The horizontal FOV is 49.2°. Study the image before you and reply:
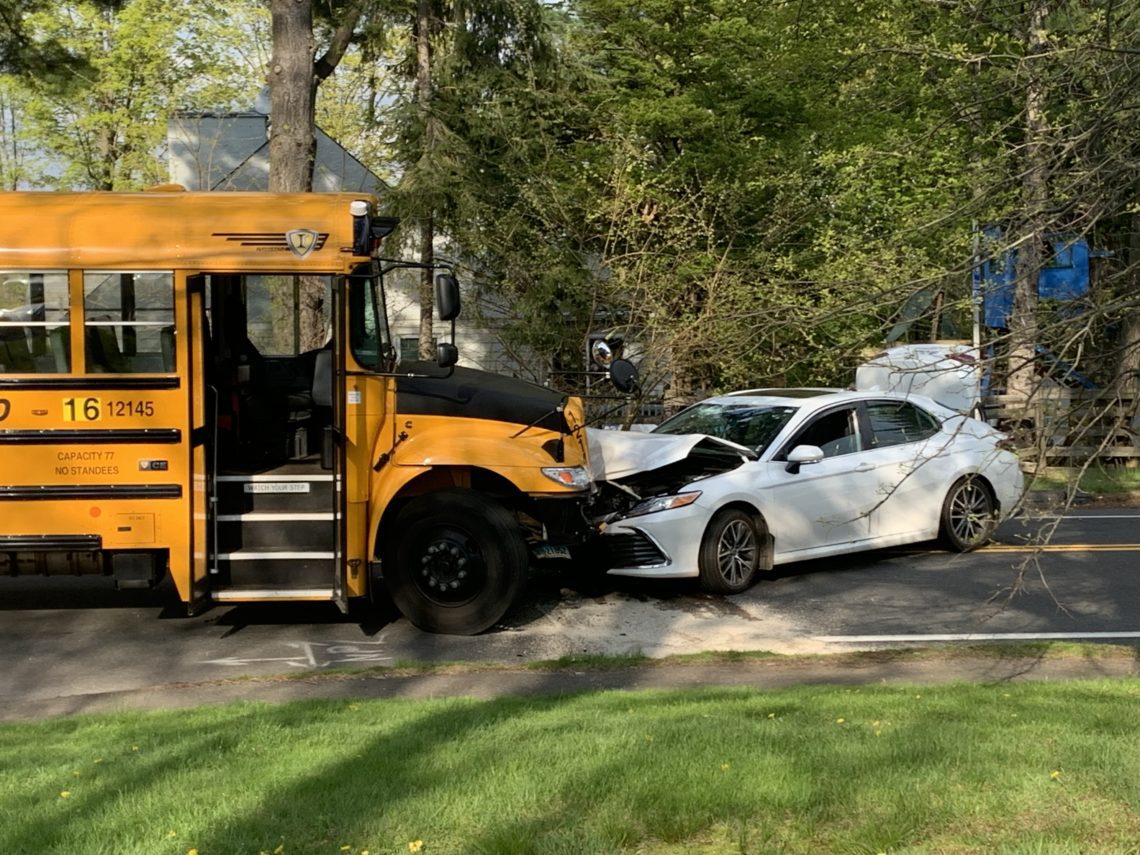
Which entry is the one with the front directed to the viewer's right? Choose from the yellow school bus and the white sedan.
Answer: the yellow school bus

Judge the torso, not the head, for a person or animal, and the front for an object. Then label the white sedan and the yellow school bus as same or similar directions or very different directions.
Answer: very different directions

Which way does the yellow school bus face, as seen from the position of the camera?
facing to the right of the viewer

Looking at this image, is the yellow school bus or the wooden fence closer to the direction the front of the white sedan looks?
the yellow school bus

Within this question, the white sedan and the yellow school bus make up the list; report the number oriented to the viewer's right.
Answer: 1

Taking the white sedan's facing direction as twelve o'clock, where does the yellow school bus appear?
The yellow school bus is roughly at 12 o'clock from the white sedan.
